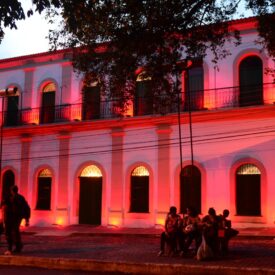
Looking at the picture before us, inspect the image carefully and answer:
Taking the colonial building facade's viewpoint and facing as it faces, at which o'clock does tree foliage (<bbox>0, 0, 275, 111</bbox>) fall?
The tree foliage is roughly at 12 o'clock from the colonial building facade.

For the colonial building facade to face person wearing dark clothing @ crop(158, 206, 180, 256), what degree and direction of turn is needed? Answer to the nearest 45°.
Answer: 0° — it already faces them

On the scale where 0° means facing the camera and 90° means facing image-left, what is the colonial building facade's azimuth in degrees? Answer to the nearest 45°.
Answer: approximately 0°

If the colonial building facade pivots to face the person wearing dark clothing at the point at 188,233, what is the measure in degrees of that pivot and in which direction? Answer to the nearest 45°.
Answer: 0° — it already faces them
